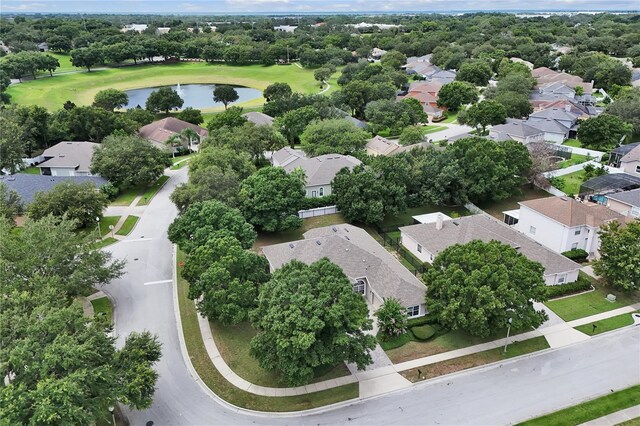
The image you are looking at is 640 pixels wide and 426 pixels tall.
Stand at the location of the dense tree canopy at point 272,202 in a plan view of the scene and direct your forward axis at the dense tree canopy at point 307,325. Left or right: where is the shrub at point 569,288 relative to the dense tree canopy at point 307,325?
left

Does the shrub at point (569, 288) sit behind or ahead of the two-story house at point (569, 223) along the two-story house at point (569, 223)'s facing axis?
ahead

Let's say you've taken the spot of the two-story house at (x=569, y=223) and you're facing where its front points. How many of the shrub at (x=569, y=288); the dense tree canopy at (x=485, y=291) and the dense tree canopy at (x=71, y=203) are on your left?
0

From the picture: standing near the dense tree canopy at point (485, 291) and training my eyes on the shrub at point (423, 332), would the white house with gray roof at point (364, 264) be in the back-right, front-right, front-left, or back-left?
front-right

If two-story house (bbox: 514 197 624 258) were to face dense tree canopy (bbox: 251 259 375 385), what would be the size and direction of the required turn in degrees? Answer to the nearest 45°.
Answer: approximately 90° to its right

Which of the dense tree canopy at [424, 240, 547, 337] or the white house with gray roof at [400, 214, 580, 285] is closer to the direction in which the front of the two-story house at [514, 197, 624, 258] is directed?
the dense tree canopy

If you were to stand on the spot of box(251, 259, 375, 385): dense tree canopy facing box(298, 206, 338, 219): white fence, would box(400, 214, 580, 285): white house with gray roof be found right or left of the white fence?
right

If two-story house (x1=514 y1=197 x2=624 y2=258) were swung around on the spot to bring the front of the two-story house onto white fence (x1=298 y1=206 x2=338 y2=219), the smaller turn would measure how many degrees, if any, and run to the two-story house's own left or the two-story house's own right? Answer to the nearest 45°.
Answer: approximately 135° to the two-story house's own right

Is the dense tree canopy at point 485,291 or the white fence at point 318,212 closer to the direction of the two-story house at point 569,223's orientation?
the dense tree canopy

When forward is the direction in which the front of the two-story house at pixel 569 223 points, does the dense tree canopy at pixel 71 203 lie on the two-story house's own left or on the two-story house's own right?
on the two-story house's own right

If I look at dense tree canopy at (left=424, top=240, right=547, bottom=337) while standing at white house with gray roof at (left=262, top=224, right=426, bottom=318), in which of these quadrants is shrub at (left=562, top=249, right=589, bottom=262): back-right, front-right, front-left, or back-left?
front-left

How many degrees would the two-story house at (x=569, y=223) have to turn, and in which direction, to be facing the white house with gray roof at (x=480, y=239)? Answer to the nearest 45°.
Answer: approximately 90° to its right

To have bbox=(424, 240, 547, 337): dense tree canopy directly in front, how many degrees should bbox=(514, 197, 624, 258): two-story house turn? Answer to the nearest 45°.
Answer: approximately 45° to its right

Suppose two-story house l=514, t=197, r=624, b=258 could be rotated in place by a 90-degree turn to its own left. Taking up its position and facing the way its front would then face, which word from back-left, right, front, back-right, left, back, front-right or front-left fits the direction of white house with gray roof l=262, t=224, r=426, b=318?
back

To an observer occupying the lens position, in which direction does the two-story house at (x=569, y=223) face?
facing the viewer and to the right of the viewer

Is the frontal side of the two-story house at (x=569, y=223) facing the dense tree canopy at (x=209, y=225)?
no

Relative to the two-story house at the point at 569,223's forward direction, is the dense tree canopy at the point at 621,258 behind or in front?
in front
